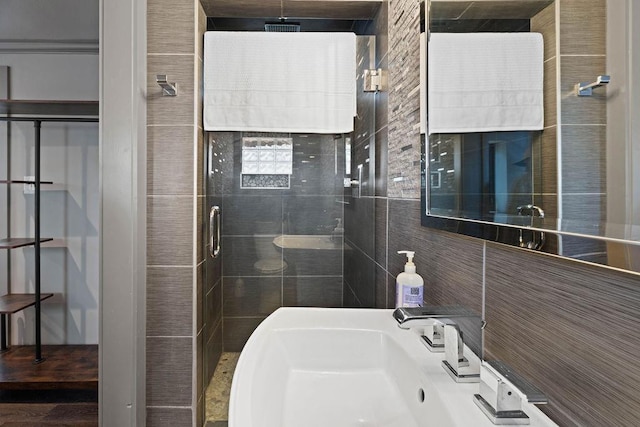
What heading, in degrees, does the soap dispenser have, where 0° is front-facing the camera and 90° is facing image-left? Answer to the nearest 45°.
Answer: approximately 90°

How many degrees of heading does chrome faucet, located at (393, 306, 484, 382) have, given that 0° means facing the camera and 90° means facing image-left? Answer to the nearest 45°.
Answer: approximately 45°
